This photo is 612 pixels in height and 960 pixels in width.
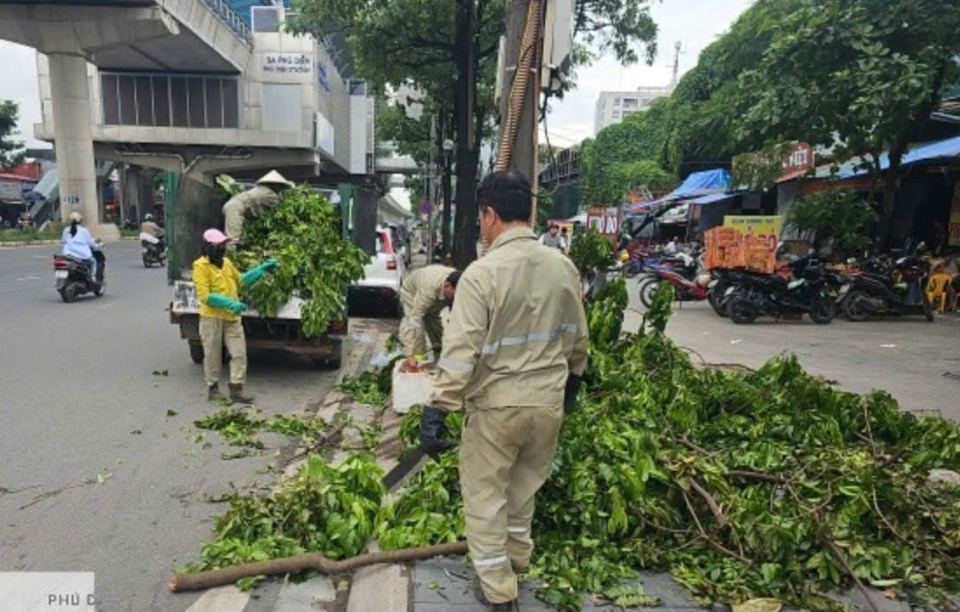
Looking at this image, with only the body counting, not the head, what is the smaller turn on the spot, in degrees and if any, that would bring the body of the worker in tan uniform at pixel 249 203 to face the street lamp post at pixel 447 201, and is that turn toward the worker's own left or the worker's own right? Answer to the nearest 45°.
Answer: approximately 45° to the worker's own left

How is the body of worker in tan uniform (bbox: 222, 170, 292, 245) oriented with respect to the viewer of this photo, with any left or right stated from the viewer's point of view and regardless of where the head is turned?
facing to the right of the viewer

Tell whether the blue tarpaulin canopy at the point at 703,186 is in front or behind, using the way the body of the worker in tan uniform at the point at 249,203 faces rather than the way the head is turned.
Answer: in front
